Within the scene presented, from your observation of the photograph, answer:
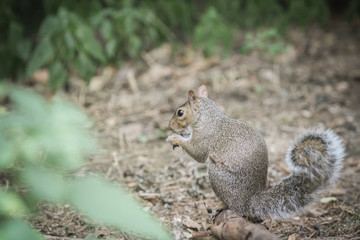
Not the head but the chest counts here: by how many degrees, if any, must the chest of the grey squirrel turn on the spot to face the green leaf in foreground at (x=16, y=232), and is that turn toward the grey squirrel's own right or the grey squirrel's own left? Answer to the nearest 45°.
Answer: approximately 90° to the grey squirrel's own left

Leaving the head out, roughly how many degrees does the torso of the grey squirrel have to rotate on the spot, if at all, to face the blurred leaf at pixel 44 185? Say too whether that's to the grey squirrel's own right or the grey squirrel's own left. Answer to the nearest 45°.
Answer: approximately 90° to the grey squirrel's own left

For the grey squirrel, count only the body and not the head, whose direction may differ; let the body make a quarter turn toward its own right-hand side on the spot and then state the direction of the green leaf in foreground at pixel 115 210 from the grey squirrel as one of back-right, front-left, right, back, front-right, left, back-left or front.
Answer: back

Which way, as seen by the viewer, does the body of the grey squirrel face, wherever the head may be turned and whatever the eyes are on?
to the viewer's left
